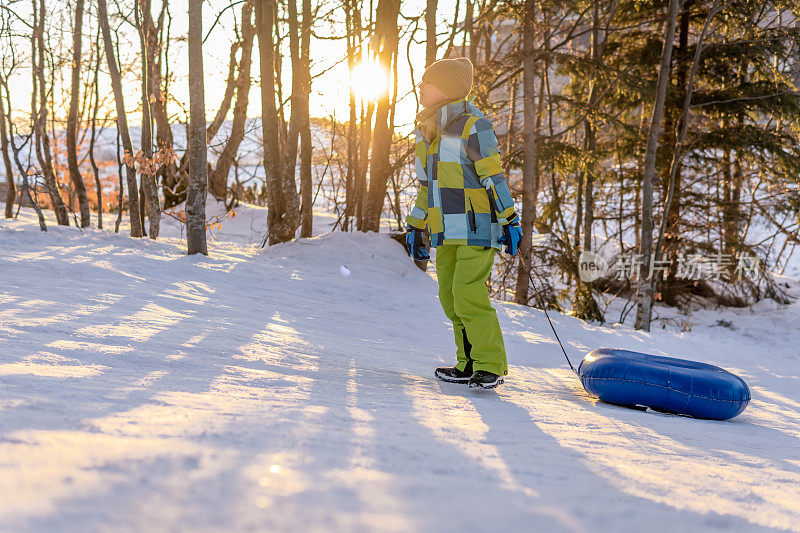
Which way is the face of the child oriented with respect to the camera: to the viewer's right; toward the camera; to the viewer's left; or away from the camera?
to the viewer's left

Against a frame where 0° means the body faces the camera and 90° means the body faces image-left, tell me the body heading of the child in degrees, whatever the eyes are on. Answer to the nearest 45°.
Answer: approximately 45°

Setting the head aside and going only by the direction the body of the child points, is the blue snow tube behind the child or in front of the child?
behind
